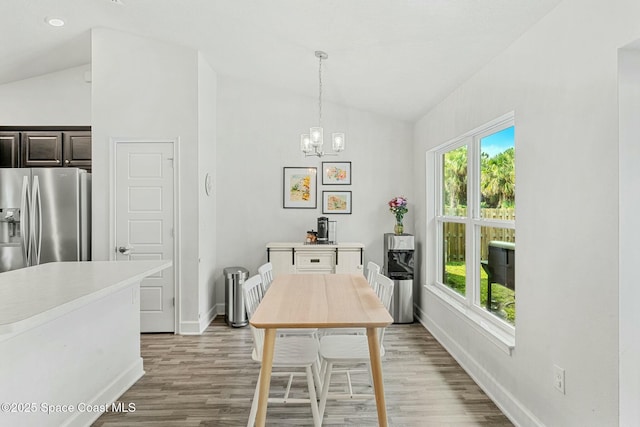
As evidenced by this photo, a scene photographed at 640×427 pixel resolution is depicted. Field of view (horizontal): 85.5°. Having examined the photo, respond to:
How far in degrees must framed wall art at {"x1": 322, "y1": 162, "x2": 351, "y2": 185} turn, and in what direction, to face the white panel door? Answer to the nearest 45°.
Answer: approximately 45° to its right

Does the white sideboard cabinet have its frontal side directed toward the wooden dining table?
yes

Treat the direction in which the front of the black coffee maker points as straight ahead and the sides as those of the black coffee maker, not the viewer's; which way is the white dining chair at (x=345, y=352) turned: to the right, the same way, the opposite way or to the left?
to the right

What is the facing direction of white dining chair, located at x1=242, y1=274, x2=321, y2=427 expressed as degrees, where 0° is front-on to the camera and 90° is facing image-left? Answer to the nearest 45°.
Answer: approximately 270°

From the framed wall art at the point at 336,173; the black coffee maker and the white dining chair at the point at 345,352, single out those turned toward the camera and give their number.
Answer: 2

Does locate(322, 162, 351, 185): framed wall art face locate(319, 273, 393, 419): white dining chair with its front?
yes

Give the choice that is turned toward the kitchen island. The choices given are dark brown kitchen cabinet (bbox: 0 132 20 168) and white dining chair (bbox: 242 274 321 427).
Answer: the dark brown kitchen cabinet

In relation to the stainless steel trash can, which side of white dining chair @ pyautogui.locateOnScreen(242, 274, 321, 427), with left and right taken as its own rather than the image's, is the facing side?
left

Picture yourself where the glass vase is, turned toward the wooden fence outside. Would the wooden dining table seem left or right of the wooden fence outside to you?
right

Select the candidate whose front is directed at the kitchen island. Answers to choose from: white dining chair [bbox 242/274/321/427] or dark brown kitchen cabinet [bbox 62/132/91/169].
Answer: the dark brown kitchen cabinet

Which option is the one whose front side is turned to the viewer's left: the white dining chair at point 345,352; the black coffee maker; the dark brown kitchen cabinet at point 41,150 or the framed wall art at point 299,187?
the white dining chair
